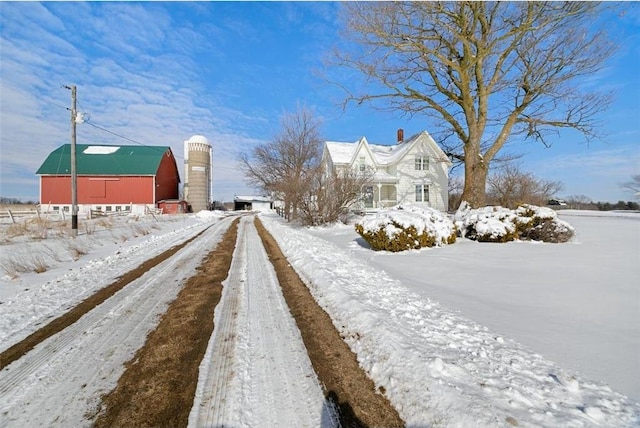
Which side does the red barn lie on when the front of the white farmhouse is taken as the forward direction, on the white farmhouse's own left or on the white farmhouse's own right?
on the white farmhouse's own right

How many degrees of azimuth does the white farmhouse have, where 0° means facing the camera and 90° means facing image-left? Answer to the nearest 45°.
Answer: approximately 0°
